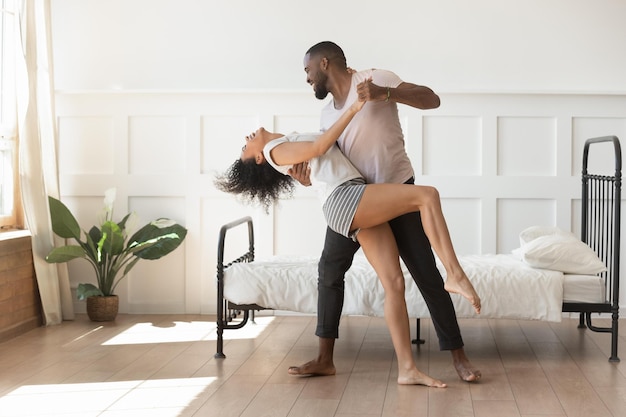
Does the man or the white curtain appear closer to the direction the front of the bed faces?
the white curtain

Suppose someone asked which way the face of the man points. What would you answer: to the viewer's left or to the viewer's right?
to the viewer's left

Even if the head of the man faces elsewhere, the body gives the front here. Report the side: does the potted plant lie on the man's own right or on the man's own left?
on the man's own right

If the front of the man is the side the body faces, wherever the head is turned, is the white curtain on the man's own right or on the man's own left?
on the man's own right

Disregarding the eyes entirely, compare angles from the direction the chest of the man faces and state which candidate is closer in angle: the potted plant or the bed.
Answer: the potted plant

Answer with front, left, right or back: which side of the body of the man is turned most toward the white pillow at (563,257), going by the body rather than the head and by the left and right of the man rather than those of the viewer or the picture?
back

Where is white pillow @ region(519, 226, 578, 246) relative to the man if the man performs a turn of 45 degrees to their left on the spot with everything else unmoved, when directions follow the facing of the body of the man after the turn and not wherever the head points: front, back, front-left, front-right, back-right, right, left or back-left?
back-left

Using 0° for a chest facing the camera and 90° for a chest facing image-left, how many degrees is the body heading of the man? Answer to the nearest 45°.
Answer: approximately 45°

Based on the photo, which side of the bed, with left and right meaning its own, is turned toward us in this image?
left
